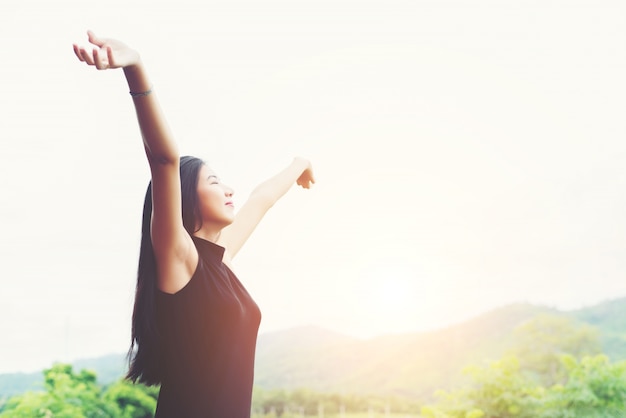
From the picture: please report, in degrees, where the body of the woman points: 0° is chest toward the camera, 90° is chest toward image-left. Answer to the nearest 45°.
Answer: approximately 270°

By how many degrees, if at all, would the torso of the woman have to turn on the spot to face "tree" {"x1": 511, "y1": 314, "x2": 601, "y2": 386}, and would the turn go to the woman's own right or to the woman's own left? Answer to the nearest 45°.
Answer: approximately 45° to the woman's own left
